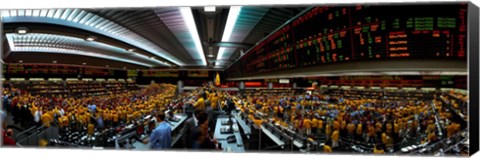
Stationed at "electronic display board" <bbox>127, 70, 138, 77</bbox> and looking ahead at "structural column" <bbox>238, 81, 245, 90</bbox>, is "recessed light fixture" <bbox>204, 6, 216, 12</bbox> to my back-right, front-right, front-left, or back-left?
front-right

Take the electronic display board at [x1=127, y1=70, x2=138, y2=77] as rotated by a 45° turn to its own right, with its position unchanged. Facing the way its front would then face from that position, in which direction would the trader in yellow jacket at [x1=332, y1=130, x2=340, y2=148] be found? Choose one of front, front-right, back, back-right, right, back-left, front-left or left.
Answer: left

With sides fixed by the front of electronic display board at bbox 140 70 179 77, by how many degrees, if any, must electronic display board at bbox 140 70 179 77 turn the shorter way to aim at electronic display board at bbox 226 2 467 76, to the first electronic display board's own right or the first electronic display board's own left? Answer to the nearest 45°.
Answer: approximately 45° to the first electronic display board's own left

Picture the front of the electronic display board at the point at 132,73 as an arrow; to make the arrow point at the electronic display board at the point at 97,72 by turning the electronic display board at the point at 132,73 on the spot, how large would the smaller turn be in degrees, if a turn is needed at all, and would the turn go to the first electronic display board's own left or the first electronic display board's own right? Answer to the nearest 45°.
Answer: approximately 135° to the first electronic display board's own right

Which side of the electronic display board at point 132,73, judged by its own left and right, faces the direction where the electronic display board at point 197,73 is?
left

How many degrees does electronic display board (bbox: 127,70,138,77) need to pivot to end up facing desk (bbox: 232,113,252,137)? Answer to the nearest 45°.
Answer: approximately 45° to its left

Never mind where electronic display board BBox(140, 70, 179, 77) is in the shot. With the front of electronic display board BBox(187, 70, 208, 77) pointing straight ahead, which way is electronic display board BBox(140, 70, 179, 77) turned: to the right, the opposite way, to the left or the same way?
the same way

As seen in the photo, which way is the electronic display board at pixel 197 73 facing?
toward the camera

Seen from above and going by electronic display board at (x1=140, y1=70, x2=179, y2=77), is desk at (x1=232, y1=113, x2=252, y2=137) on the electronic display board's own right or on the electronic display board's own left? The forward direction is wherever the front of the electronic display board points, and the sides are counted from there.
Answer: on the electronic display board's own left

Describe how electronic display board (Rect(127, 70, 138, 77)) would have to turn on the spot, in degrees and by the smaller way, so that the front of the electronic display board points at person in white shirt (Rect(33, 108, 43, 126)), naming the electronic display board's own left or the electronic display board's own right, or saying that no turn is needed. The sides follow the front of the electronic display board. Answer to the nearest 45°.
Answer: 0° — it already faces them

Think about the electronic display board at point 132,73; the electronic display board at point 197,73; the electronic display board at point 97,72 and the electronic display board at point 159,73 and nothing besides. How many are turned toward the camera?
4

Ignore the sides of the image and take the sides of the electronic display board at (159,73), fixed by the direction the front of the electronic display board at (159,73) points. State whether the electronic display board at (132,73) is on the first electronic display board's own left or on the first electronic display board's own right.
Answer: on the first electronic display board's own right

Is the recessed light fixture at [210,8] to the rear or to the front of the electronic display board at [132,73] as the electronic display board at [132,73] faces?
to the front

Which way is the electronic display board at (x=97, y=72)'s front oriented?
toward the camera

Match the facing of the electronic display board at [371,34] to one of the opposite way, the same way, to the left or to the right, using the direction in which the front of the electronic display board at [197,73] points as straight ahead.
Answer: to the right

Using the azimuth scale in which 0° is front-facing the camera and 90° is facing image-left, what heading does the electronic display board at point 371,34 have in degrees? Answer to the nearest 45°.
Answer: approximately 45°
